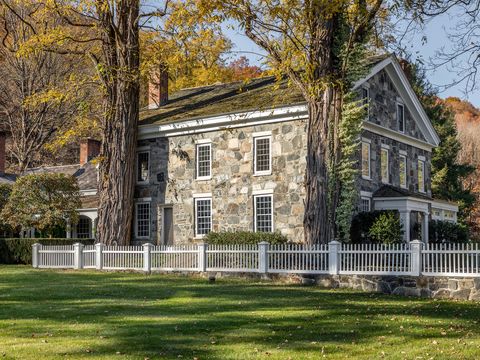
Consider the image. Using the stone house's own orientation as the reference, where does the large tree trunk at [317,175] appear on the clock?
The large tree trunk is roughly at 1 o'clock from the stone house.

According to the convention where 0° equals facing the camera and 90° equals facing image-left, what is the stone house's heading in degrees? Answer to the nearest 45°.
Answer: approximately 315°

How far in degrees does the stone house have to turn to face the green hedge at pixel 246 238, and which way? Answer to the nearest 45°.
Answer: approximately 45° to its right

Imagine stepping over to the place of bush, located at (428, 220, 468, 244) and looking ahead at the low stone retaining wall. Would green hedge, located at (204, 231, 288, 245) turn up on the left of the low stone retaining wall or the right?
right

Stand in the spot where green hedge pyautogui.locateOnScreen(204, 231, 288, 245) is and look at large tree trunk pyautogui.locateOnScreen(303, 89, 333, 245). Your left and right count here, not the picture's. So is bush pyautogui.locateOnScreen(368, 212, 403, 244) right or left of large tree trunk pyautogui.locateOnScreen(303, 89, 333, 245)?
left
